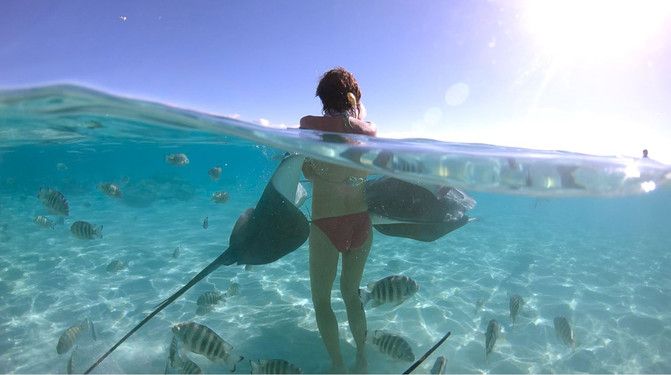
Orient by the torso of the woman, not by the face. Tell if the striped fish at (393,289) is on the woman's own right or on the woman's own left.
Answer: on the woman's own right

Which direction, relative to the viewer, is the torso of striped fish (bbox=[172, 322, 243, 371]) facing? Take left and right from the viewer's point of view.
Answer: facing to the left of the viewer

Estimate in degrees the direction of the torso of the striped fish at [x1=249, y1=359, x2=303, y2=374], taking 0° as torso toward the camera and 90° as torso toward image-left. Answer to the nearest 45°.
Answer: approximately 270°

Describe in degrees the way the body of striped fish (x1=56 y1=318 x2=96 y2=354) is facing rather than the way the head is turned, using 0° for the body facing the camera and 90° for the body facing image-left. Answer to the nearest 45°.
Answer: approximately 90°

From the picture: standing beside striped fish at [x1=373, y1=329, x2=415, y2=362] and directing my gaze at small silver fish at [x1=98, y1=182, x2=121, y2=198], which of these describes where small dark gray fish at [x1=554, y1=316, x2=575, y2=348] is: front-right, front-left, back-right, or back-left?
back-right

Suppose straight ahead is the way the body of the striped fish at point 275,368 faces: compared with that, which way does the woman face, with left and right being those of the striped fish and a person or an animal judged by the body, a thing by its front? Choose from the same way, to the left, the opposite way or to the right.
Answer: to the left

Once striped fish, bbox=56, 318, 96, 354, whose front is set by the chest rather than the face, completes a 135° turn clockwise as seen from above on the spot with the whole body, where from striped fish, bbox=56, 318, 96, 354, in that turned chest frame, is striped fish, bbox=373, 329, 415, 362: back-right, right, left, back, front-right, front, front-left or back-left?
right
